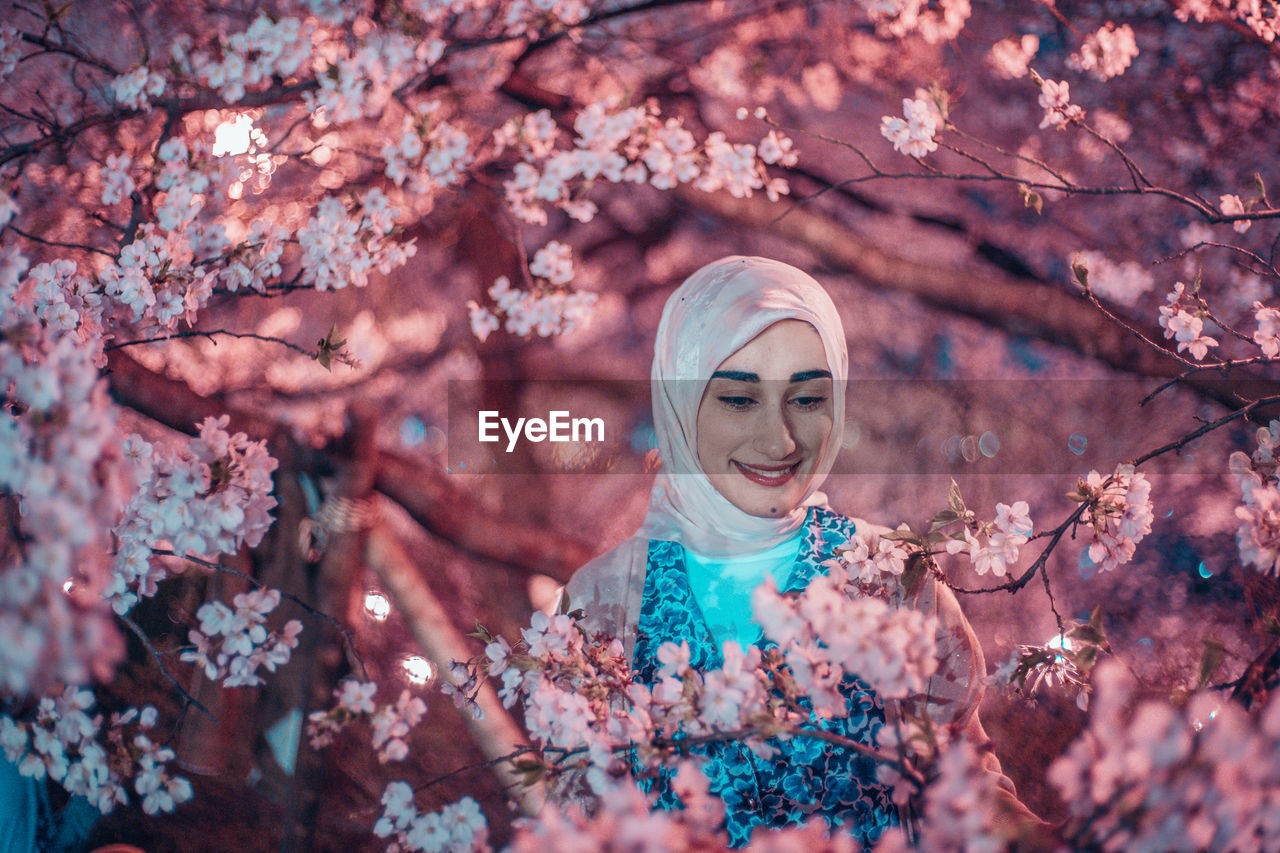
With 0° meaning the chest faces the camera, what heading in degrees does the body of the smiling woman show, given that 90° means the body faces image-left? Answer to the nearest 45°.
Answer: approximately 0°
